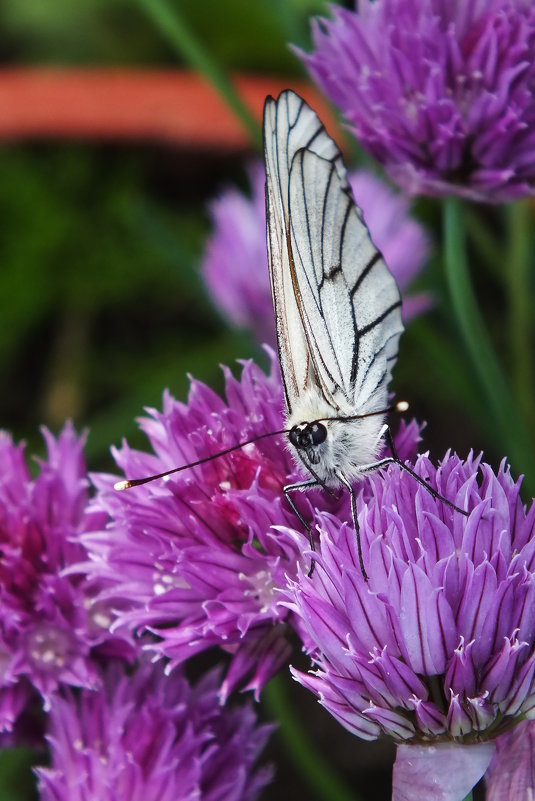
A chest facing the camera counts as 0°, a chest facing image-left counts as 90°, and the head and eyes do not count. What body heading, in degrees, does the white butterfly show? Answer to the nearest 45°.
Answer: approximately 45°

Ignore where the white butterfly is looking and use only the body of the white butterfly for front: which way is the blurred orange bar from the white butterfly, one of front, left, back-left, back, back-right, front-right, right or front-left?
back-right
